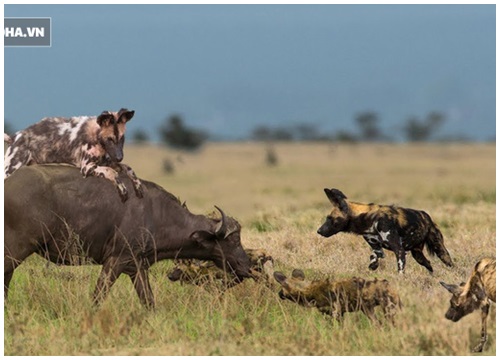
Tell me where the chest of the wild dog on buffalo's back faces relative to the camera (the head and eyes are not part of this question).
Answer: to the viewer's right

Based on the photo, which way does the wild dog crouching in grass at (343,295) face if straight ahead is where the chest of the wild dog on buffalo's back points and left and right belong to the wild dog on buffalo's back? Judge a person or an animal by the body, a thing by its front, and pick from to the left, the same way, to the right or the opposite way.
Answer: the opposite way

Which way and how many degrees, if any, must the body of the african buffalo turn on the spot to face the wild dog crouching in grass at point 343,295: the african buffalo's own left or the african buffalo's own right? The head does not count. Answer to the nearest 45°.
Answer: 0° — it already faces it

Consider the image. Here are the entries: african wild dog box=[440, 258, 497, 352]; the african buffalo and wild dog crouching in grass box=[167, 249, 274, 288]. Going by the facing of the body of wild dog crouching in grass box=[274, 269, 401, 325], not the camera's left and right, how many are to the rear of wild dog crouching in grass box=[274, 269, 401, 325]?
1

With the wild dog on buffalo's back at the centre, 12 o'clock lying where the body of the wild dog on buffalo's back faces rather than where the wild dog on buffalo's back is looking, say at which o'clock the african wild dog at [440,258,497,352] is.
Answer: The african wild dog is roughly at 1 o'clock from the wild dog on buffalo's back.

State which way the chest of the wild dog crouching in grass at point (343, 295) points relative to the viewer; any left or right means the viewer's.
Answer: facing to the left of the viewer

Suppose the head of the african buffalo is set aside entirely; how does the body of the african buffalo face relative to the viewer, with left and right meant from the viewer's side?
facing to the right of the viewer

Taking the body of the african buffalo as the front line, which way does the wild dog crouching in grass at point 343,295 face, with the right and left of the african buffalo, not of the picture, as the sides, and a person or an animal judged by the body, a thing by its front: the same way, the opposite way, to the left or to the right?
the opposite way

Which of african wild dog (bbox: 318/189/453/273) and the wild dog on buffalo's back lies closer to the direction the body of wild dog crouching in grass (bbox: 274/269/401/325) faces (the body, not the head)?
the wild dog on buffalo's back

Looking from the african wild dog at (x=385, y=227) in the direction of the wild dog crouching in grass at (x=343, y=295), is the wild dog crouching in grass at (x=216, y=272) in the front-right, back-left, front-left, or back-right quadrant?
front-right

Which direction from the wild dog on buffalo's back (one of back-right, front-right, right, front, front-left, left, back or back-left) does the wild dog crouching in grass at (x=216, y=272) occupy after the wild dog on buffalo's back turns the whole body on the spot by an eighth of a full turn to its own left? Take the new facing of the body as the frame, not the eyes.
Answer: front-right

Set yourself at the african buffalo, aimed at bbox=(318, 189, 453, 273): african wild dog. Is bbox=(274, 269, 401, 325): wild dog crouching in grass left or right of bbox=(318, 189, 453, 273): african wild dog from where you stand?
right
